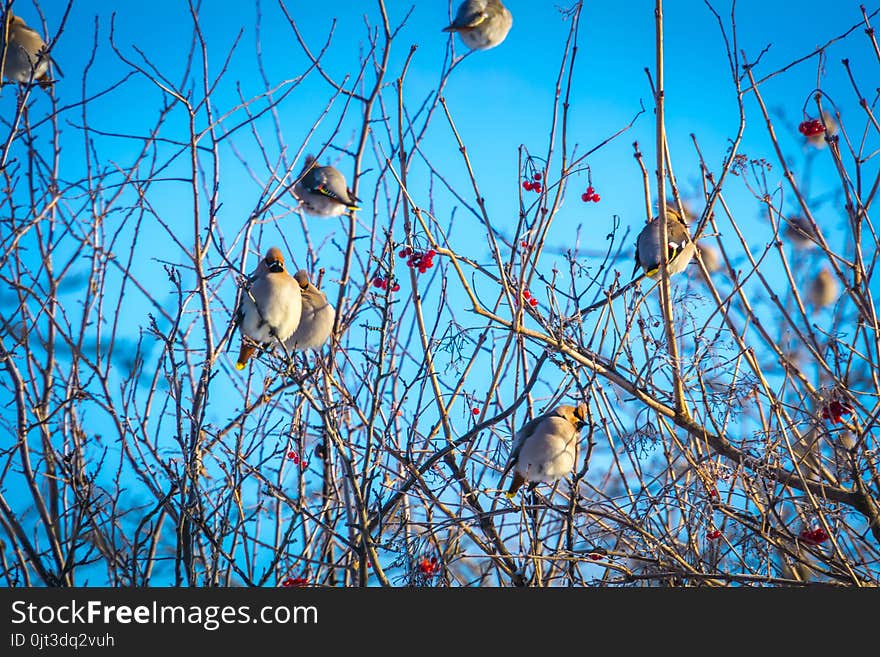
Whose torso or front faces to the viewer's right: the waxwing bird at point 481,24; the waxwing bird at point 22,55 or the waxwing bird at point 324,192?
the waxwing bird at point 481,24

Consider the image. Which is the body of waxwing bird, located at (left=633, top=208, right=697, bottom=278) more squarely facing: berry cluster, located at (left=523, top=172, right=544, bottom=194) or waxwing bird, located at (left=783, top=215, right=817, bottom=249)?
the waxwing bird

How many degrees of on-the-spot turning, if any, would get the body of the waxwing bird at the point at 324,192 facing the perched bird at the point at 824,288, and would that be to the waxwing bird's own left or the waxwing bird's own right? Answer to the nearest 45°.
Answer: approximately 135° to the waxwing bird's own right

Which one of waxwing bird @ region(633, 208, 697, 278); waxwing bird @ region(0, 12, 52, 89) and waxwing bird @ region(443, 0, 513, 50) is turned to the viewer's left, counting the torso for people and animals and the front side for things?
waxwing bird @ region(0, 12, 52, 89)

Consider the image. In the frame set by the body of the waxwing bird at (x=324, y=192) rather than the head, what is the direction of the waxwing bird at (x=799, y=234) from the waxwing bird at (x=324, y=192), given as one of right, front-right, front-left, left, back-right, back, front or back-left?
back

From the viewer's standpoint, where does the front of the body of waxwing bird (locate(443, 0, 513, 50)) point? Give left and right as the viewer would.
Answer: facing to the right of the viewer

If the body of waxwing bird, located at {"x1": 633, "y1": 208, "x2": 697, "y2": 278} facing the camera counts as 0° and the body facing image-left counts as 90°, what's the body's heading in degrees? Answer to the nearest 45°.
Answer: approximately 225°

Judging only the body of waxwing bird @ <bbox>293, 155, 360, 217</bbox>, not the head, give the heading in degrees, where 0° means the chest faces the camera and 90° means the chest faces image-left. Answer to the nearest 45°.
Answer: approximately 90°

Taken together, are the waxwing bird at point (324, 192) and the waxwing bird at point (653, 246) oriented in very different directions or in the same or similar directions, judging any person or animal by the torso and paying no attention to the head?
very different directions

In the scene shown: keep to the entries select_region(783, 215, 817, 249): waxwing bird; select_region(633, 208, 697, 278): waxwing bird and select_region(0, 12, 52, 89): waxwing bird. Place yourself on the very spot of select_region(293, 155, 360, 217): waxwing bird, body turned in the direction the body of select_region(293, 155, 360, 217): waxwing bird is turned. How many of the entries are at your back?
2
